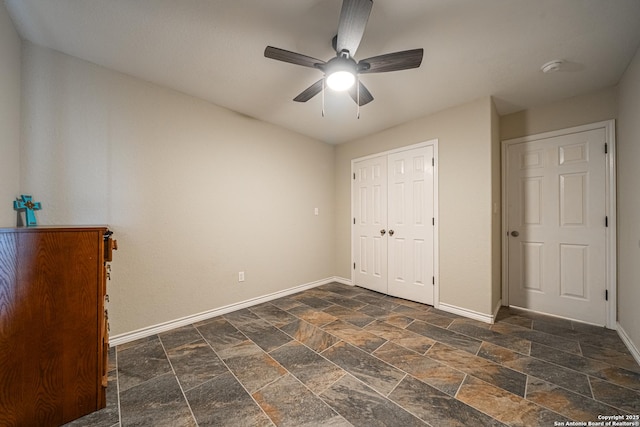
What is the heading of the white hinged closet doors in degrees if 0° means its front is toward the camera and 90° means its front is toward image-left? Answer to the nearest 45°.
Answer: approximately 45°

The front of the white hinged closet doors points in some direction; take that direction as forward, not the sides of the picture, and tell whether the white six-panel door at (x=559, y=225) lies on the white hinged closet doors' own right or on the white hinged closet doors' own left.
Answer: on the white hinged closet doors' own left

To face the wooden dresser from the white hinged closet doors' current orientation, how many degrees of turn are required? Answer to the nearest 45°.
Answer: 0° — it already faces it

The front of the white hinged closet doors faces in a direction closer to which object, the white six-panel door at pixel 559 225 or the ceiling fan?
the ceiling fan

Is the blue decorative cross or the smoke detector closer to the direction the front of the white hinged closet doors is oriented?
the blue decorative cross

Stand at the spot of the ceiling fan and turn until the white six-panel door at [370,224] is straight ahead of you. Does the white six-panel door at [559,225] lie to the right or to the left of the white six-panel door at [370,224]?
right

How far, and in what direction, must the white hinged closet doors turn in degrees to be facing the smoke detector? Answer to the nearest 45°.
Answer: approximately 90° to its left

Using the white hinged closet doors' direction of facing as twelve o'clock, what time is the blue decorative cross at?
The blue decorative cross is roughly at 12 o'clock from the white hinged closet doors.

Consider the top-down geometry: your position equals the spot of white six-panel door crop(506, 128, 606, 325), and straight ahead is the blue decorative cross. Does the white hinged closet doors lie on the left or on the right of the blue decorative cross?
right

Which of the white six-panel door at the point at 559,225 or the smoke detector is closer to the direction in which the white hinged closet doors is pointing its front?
the smoke detector

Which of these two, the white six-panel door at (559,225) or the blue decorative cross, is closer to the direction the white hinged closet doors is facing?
the blue decorative cross

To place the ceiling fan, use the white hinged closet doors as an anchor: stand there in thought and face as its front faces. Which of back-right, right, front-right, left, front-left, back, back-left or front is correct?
front-left

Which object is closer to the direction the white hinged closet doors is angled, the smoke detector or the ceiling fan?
the ceiling fan
